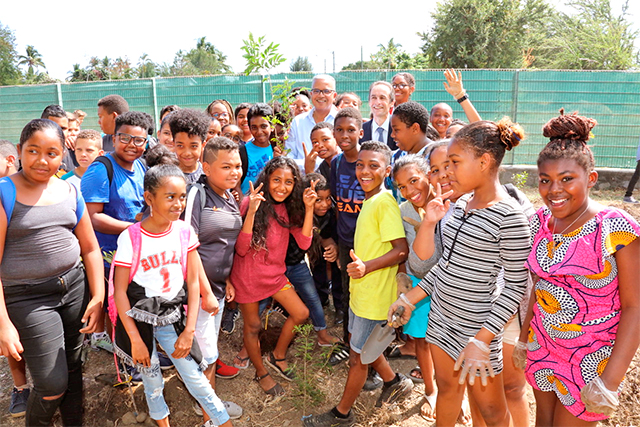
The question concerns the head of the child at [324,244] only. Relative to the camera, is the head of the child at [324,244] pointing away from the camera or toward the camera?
toward the camera

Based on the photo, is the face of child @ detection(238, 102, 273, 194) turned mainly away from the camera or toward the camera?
toward the camera

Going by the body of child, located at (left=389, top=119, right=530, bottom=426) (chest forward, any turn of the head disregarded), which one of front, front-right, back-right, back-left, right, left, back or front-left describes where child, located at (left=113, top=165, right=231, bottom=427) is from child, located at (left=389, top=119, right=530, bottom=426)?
front-right

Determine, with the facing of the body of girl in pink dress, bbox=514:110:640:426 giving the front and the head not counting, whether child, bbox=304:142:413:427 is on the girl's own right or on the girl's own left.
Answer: on the girl's own right

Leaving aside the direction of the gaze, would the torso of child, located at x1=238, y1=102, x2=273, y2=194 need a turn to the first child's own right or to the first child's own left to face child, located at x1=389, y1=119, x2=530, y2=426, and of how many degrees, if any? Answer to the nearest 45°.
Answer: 0° — they already face them

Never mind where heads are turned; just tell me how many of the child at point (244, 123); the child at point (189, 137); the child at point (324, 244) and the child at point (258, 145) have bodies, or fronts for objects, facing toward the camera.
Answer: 4

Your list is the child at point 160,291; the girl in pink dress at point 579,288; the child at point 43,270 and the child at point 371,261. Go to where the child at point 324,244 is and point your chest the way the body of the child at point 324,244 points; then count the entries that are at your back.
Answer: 0

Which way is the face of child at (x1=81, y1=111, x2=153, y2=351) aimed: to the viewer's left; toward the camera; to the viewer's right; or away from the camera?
toward the camera

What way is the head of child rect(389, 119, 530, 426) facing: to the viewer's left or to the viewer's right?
to the viewer's left

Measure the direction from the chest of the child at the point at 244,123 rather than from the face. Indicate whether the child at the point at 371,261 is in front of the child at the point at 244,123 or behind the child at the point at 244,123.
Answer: in front

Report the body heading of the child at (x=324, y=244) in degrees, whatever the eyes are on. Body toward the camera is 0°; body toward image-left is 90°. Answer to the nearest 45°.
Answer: approximately 0°

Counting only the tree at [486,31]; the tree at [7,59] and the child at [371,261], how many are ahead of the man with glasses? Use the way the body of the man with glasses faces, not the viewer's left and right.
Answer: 1

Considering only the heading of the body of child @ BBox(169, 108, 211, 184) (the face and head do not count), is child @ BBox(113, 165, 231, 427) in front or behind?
in front

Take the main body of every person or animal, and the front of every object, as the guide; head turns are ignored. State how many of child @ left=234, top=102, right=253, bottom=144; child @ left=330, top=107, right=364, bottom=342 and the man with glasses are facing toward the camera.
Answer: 3

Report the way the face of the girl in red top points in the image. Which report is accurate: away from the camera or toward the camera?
toward the camera

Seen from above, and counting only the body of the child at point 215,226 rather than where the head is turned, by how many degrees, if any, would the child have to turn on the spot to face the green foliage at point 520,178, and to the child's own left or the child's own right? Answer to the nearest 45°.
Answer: approximately 90° to the child's own left

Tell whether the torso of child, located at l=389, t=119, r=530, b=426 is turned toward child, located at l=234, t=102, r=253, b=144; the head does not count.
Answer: no

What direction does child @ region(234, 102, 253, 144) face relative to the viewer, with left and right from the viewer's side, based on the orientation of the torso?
facing the viewer

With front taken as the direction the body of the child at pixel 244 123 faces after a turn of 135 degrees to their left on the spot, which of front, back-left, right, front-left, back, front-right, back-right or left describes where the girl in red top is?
back-right

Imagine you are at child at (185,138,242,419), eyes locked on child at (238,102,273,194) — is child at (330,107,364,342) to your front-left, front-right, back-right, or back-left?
front-right

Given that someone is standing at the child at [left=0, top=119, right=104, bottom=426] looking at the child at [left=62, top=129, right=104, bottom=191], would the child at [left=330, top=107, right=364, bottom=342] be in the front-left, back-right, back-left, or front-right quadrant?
front-right

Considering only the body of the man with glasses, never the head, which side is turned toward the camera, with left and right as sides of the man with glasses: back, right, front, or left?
front
